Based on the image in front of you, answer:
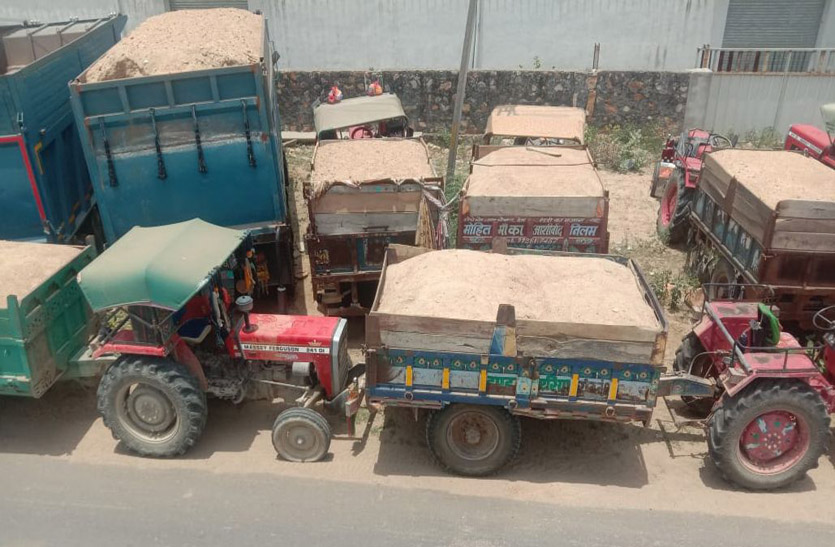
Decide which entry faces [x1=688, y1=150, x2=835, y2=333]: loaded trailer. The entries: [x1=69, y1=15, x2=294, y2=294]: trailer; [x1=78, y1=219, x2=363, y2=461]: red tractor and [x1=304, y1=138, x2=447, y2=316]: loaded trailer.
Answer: the red tractor

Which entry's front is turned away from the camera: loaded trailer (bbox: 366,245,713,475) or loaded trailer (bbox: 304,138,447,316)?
loaded trailer (bbox: 304,138,447,316)

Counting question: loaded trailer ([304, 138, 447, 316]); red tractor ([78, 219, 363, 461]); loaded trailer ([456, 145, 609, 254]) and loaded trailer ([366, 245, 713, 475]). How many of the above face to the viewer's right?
2

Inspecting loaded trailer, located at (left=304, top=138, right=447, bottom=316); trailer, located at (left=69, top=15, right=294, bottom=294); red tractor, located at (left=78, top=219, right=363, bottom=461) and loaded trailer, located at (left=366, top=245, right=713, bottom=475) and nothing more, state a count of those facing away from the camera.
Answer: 2

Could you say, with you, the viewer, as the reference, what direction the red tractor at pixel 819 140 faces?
facing away from the viewer and to the left of the viewer

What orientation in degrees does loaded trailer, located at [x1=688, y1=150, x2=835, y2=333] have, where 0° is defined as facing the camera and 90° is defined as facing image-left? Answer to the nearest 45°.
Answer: approximately 135°

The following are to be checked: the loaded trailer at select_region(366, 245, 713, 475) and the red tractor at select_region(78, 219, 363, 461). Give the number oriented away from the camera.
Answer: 0

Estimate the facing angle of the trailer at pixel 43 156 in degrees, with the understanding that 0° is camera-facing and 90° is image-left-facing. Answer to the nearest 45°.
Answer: approximately 225°

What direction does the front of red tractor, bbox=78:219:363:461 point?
to the viewer's right

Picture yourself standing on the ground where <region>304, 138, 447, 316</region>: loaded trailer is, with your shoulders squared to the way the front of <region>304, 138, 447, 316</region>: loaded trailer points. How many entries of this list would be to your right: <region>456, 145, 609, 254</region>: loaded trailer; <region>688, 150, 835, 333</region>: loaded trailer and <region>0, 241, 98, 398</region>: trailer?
2

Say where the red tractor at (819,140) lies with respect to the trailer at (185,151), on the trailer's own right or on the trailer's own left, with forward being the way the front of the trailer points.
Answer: on the trailer's own right

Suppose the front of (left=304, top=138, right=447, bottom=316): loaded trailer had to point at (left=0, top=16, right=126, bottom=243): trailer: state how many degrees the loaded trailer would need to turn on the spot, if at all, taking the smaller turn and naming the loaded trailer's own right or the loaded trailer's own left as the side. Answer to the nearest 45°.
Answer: approximately 90° to the loaded trailer's own left

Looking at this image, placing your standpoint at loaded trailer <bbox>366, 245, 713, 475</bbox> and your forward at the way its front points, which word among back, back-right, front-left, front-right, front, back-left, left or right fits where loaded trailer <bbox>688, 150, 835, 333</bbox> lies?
front-left

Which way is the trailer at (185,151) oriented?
away from the camera

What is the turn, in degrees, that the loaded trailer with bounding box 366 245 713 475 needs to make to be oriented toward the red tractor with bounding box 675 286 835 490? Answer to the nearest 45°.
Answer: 0° — it already faces it

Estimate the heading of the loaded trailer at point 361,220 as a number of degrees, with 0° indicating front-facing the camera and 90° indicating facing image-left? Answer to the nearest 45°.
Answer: approximately 180°

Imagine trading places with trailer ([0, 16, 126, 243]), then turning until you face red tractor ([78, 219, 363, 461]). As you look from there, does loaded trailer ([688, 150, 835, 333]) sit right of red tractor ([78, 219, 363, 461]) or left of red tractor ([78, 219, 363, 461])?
left

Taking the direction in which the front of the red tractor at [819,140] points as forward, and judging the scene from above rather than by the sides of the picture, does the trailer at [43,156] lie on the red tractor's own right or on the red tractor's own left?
on the red tractor's own left

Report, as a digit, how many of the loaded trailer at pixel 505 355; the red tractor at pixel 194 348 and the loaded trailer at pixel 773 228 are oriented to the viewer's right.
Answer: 2
